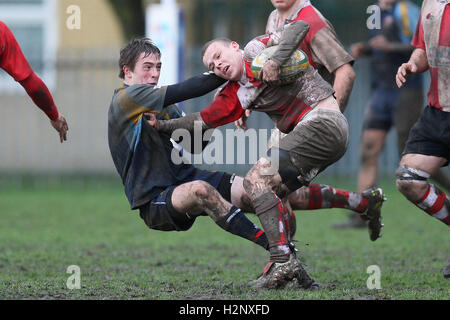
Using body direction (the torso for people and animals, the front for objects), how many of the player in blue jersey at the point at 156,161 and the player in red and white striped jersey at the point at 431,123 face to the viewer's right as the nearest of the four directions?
1

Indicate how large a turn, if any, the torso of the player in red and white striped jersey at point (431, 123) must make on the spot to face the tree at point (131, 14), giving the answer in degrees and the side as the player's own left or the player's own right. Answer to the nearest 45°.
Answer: approximately 90° to the player's own right

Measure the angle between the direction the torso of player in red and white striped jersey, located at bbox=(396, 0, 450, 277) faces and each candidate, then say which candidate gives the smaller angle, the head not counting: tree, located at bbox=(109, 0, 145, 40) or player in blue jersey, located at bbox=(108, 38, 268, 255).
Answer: the player in blue jersey

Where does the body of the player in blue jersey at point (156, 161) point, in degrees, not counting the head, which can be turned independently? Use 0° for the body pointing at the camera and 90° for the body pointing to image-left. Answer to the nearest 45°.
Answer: approximately 270°

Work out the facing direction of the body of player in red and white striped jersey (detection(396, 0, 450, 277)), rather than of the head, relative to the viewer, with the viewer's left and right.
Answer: facing the viewer and to the left of the viewer

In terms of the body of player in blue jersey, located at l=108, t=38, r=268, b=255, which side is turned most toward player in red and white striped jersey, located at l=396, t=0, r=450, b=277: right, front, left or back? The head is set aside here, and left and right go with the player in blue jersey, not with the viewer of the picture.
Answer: front

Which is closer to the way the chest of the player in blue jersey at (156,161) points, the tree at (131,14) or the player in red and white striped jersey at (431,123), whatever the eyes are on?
the player in red and white striped jersey

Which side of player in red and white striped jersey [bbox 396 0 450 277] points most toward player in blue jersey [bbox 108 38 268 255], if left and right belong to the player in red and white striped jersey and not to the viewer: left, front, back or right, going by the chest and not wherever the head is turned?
front

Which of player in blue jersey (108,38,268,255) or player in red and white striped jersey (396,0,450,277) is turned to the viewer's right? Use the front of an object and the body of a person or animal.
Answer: the player in blue jersey

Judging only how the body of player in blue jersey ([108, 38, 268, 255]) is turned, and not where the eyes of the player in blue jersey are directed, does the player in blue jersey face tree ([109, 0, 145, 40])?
no

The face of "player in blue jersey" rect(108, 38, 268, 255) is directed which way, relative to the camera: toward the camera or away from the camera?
toward the camera
